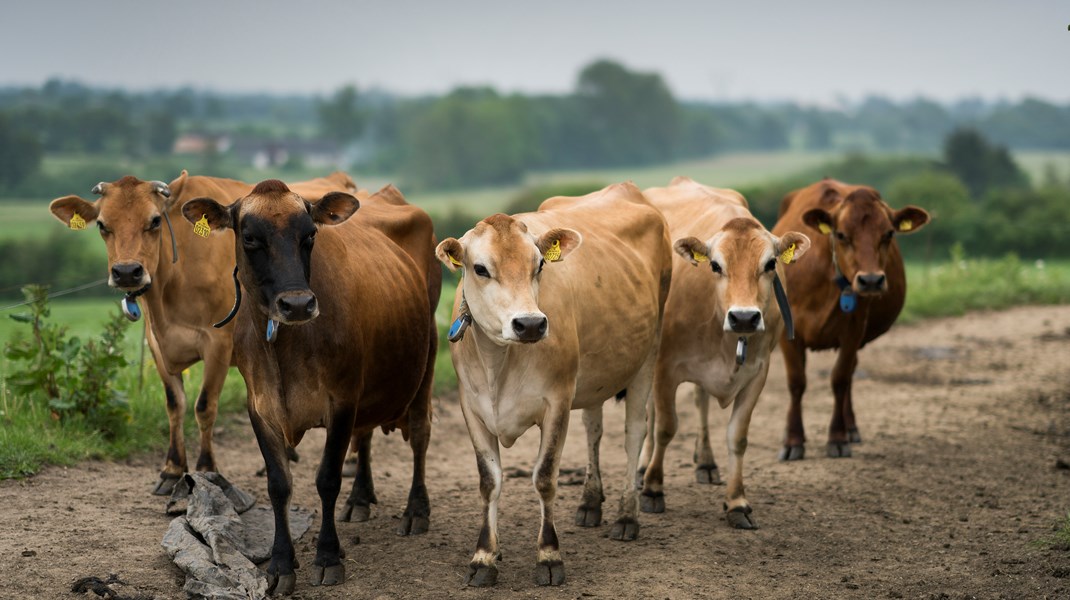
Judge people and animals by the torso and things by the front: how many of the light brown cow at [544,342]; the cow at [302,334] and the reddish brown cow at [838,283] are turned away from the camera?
0

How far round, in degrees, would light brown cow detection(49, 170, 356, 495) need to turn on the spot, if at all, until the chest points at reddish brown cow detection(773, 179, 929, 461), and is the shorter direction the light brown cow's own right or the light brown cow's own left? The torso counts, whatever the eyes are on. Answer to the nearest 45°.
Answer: approximately 135° to the light brown cow's own left

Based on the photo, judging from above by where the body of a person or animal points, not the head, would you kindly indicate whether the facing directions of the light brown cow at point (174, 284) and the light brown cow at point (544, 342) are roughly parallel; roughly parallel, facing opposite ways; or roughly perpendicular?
roughly parallel

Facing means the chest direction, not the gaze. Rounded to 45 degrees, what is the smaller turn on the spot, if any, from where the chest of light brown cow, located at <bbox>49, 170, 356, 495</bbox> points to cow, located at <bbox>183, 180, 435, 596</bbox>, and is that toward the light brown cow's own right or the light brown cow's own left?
approximately 45° to the light brown cow's own left

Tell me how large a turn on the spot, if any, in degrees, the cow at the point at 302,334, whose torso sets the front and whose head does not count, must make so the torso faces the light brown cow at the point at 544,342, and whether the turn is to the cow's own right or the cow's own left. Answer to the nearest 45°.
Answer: approximately 135° to the cow's own left

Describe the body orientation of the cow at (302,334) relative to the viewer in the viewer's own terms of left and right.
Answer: facing the viewer and to the left of the viewer

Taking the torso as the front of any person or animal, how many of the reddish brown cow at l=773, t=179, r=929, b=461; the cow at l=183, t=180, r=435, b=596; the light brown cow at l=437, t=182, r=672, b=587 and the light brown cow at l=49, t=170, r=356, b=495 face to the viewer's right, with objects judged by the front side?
0

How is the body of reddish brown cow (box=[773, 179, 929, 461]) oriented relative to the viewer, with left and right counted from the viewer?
facing the viewer

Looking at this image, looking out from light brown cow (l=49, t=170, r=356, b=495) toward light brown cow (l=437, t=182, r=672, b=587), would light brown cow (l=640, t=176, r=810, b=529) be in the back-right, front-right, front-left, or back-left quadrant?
front-left

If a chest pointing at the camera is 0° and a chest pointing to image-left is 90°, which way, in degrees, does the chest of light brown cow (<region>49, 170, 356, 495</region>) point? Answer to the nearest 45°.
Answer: approximately 45°

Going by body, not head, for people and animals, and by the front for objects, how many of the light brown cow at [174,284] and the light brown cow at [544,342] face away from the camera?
0

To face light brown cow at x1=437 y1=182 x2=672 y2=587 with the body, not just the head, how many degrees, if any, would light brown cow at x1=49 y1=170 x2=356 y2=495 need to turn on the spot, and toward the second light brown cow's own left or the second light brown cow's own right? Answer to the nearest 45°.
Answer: approximately 90° to the second light brown cow's own left

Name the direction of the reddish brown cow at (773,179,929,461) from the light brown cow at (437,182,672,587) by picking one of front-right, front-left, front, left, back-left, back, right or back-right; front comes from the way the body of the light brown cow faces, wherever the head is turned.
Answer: back

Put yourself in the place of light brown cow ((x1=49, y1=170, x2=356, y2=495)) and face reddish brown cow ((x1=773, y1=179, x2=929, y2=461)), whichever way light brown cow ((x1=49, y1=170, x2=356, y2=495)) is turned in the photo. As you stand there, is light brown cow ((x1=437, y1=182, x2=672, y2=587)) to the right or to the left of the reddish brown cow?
right

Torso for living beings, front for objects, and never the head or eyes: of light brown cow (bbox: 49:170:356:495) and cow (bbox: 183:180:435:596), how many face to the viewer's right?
0
